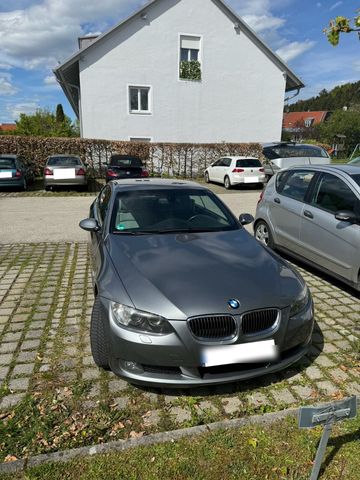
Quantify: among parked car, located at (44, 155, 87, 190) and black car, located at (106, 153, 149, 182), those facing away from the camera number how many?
2

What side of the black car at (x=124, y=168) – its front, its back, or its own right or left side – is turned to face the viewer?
back

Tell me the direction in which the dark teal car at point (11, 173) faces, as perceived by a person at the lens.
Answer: facing away from the viewer and to the right of the viewer

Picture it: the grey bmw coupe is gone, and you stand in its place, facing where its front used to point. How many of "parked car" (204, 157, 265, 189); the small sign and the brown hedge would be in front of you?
1

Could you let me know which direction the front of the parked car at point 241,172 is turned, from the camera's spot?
facing away from the viewer and to the left of the viewer

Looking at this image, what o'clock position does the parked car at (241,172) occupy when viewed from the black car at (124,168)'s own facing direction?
The parked car is roughly at 3 o'clock from the black car.

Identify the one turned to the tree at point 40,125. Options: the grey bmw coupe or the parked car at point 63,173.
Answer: the parked car

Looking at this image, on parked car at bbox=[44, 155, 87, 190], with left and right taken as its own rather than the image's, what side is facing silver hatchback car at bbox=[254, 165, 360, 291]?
back

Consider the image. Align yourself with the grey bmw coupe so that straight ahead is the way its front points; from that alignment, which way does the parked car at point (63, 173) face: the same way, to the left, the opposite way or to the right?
the opposite way

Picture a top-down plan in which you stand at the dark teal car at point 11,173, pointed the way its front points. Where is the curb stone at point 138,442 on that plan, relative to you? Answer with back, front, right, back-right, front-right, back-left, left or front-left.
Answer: back-right

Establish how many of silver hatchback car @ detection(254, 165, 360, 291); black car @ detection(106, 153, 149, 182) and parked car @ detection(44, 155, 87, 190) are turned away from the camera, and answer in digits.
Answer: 2

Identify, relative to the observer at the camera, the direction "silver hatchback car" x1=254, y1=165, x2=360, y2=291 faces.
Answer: facing the viewer and to the right of the viewer

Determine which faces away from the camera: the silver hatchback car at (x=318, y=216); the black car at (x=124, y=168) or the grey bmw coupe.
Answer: the black car

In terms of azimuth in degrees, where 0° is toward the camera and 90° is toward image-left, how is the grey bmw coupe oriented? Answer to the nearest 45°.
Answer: approximately 315°

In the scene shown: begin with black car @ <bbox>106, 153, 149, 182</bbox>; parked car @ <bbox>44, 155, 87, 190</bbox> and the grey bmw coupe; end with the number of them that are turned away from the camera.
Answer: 2

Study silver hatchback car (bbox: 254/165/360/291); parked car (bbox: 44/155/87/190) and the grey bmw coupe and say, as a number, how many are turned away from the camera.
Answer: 1

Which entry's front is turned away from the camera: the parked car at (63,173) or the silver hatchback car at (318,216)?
the parked car

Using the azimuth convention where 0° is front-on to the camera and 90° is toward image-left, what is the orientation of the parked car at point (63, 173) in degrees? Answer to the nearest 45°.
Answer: approximately 180°

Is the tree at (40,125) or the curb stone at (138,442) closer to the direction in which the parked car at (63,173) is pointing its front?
the tree
